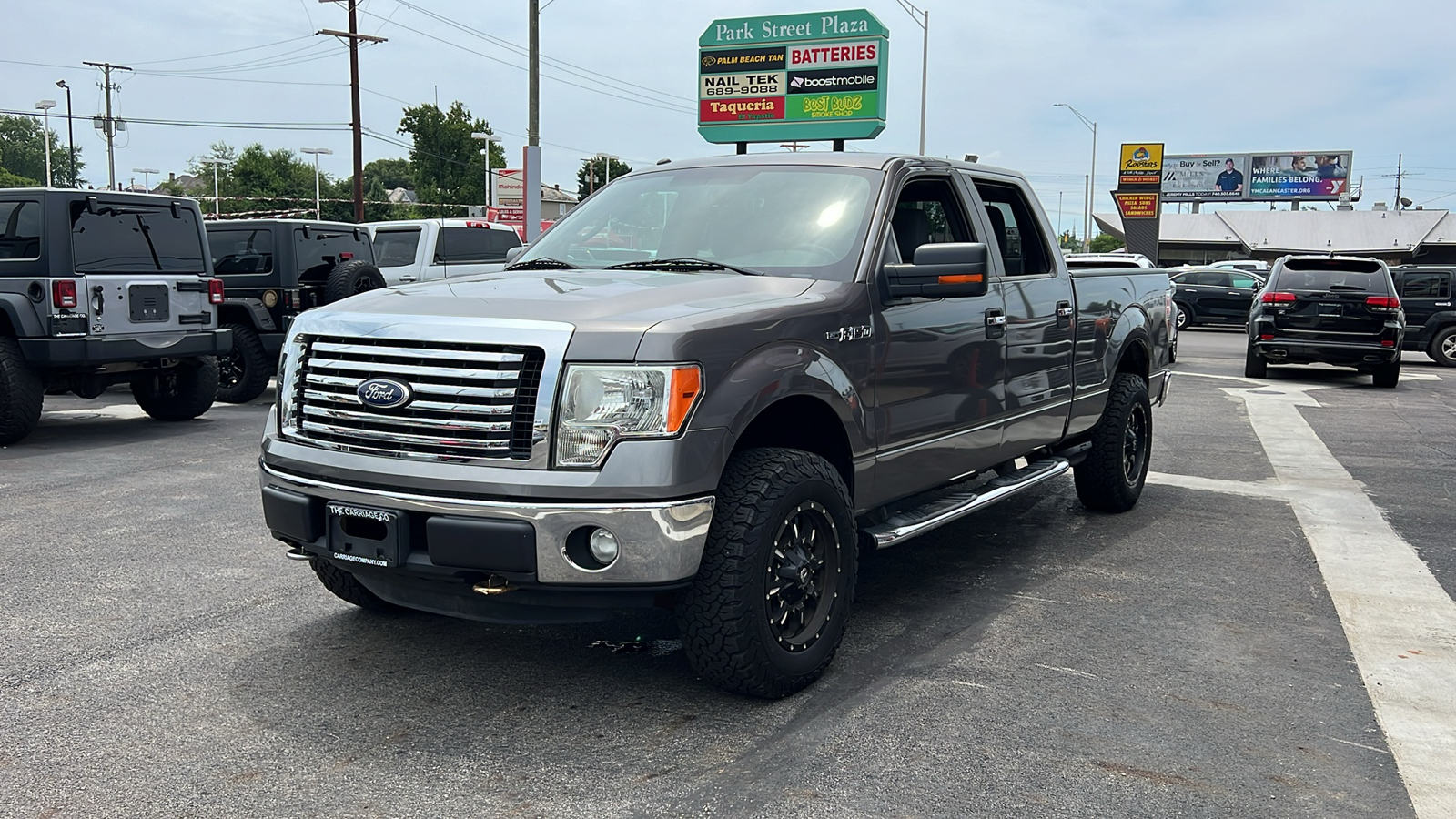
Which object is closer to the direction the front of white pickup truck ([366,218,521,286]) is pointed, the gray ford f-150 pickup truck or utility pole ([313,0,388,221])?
the utility pole

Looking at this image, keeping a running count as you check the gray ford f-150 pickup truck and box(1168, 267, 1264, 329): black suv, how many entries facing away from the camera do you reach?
0

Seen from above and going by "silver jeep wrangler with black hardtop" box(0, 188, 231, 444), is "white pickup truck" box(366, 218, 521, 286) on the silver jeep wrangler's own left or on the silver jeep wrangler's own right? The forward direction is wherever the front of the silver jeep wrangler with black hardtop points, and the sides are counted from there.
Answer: on the silver jeep wrangler's own right

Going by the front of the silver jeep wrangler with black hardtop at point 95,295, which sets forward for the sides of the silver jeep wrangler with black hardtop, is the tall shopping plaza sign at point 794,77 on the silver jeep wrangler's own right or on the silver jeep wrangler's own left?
on the silver jeep wrangler's own right

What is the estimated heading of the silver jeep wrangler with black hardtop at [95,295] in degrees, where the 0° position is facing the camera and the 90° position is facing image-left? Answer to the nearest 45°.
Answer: approximately 135°

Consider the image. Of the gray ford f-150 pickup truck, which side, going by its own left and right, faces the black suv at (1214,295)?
back

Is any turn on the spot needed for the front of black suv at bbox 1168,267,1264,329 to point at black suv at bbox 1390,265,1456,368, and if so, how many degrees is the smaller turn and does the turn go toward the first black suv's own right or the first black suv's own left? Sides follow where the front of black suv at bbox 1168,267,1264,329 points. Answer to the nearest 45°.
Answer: approximately 90° to the first black suv's own right

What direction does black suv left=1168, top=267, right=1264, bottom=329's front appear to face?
to the viewer's right

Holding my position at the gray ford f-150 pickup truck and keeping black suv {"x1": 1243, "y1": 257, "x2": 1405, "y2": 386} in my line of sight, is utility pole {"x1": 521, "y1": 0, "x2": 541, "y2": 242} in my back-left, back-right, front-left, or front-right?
front-left

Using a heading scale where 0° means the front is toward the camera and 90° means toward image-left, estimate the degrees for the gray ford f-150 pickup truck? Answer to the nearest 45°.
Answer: approximately 45°

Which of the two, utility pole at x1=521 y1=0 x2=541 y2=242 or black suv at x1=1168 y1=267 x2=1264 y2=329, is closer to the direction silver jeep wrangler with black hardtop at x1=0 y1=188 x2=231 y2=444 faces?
the utility pole

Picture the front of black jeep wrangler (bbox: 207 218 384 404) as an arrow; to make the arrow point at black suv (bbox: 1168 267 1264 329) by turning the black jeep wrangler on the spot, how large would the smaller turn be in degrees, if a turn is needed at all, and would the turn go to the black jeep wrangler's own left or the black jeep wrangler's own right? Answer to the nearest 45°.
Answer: approximately 90° to the black jeep wrangler's own right

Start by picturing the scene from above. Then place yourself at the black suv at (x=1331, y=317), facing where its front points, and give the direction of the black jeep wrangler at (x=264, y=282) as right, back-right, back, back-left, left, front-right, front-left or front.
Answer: back-left

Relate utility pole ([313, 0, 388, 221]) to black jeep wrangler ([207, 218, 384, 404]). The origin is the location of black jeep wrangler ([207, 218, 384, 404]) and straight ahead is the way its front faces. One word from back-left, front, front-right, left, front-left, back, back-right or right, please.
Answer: front-right

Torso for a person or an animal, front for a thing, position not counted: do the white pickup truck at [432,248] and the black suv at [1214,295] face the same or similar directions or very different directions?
very different directions

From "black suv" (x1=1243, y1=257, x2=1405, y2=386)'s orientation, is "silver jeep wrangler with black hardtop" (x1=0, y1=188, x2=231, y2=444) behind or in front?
behind

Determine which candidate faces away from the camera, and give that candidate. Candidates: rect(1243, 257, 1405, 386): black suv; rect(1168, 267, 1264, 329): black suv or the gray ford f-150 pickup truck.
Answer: rect(1243, 257, 1405, 386): black suv

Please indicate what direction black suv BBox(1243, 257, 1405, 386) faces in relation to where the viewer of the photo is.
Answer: facing away from the viewer
